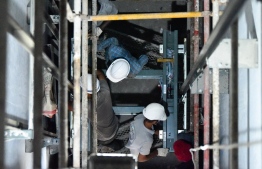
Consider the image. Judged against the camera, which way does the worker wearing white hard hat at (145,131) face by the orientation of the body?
to the viewer's right

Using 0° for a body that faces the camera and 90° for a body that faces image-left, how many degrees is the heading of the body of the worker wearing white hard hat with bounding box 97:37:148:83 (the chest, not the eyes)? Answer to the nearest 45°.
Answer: approximately 45°

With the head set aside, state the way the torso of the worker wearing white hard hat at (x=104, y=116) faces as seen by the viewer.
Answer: away from the camera

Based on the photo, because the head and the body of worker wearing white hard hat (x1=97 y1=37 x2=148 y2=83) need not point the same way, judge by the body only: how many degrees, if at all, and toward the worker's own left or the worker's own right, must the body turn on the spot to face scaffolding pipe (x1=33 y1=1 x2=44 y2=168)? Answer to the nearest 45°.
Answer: approximately 45° to the worker's own left
